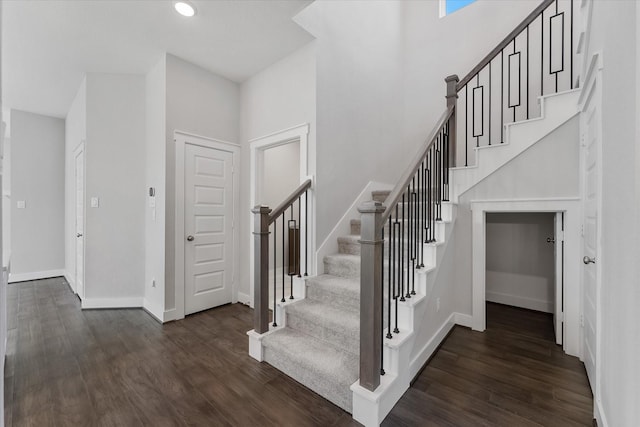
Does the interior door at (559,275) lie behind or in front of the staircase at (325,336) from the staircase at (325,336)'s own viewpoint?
behind

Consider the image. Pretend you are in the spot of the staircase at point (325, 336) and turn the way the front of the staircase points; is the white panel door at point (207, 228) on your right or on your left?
on your right

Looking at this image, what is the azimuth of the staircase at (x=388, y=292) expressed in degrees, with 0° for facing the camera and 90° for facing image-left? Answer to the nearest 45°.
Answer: approximately 45°

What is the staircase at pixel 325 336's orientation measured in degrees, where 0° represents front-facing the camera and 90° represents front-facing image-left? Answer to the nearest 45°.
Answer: approximately 45°

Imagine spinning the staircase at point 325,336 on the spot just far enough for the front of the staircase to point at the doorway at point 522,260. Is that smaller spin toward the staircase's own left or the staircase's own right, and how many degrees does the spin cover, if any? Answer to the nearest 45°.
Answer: approximately 180°

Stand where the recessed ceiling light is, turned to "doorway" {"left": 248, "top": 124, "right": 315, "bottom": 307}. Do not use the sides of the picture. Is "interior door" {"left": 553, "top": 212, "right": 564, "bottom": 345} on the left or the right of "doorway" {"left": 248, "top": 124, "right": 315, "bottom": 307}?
right

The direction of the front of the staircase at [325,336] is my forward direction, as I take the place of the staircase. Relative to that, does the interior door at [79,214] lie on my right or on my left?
on my right

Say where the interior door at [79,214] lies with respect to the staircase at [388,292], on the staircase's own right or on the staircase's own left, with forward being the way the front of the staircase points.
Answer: on the staircase's own right

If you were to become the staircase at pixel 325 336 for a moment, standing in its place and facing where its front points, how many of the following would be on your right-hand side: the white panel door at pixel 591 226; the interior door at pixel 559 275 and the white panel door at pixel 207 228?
1
